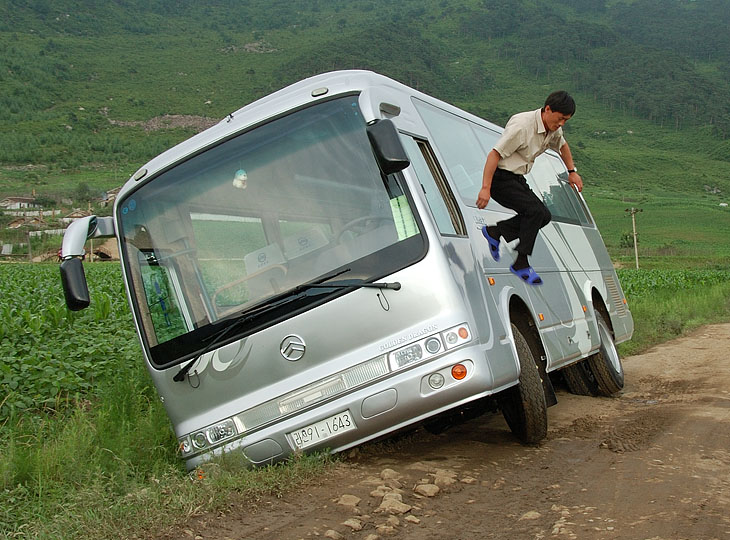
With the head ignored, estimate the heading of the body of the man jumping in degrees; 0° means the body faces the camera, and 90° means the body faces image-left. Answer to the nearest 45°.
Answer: approximately 315°

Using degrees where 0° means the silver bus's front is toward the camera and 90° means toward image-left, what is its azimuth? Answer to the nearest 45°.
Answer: approximately 45°
